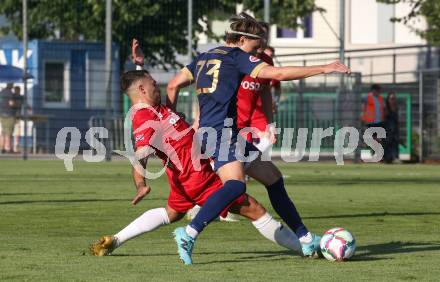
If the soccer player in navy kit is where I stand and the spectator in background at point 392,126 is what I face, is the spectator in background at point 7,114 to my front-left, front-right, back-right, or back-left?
front-left

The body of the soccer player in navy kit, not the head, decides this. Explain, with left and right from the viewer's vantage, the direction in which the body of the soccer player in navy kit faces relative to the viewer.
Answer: facing away from the viewer and to the right of the viewer

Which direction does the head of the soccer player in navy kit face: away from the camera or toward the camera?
away from the camera

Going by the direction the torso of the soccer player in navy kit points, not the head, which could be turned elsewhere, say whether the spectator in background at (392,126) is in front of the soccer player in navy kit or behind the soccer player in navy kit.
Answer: in front
